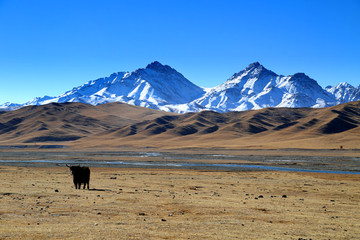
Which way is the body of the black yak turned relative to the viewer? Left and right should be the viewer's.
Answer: facing the viewer and to the left of the viewer
